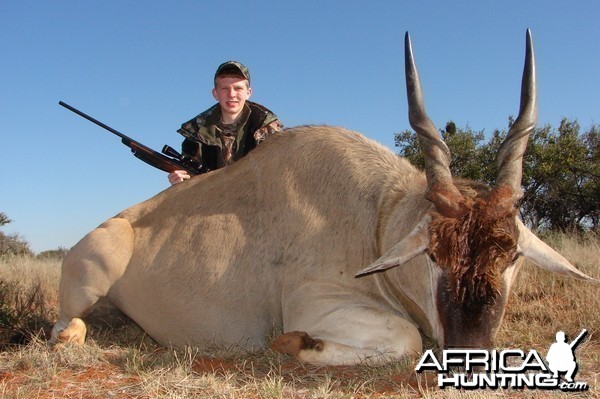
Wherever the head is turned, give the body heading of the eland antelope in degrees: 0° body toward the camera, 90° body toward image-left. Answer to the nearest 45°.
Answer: approximately 315°
